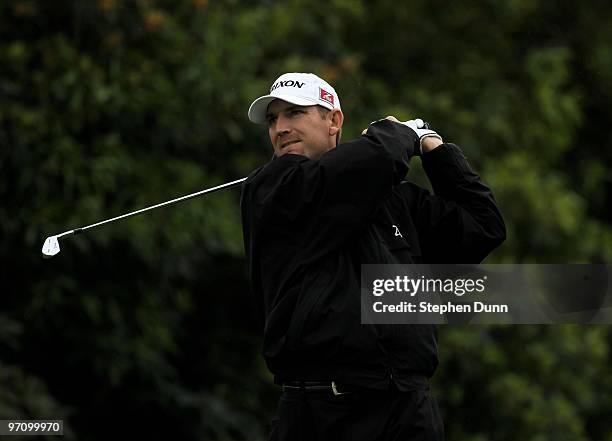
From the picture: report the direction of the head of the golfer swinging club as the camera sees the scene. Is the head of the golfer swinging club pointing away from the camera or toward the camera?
toward the camera

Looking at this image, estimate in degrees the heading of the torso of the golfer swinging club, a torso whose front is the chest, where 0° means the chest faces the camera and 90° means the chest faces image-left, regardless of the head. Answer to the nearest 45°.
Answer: approximately 0°
